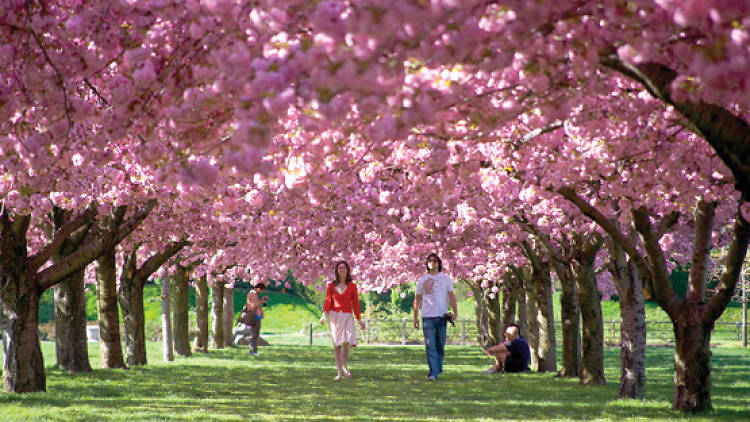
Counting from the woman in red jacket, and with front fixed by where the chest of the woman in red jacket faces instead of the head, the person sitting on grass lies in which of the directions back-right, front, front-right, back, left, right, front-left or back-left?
back-left

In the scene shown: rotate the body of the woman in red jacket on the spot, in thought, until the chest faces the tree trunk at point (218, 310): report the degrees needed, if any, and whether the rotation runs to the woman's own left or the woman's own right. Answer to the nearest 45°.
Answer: approximately 180°

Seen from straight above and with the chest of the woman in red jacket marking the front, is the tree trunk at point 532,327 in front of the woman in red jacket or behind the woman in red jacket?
behind

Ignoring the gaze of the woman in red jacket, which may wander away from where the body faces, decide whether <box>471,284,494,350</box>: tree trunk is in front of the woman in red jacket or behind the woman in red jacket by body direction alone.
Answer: behind

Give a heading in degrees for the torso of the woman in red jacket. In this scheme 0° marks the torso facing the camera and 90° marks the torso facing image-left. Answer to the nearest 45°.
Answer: approximately 0°

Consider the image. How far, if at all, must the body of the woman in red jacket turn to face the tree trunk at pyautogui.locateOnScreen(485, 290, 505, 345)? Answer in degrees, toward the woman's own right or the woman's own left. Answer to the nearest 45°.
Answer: approximately 180°

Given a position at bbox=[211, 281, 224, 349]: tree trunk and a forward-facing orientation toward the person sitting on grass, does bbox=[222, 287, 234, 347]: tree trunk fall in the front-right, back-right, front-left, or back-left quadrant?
back-left

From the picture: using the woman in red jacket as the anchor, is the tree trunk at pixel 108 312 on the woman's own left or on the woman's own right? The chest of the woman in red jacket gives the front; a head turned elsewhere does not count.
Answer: on the woman's own right

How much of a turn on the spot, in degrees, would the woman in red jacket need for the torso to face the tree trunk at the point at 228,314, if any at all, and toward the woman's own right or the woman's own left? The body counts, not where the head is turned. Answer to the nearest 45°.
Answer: approximately 180°

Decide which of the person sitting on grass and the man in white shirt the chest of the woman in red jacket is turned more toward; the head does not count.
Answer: the man in white shirt
